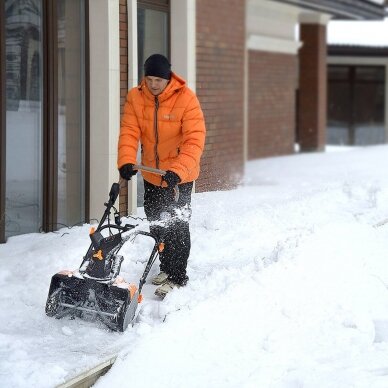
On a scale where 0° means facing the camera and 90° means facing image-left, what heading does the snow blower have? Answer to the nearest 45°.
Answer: approximately 45°

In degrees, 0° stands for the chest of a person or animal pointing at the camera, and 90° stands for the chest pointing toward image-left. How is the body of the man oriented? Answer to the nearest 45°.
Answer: approximately 45°
